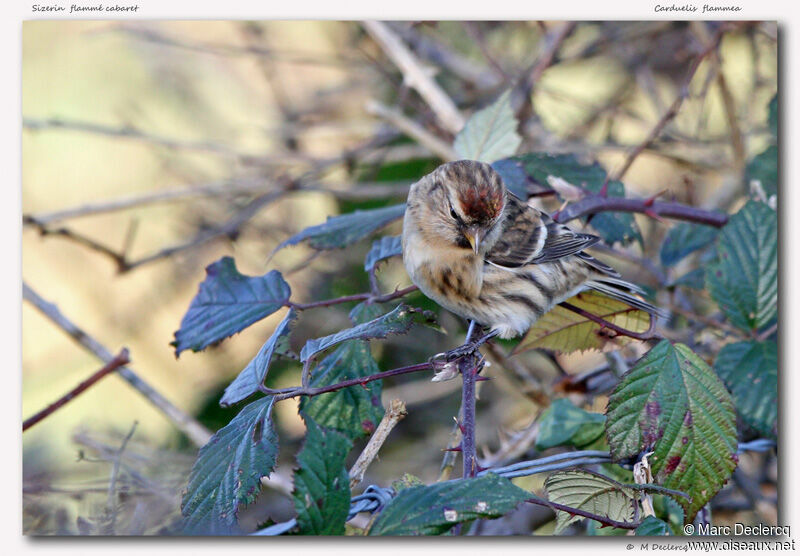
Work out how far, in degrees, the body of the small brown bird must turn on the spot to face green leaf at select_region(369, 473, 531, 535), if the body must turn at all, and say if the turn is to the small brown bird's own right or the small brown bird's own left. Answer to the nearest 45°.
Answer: approximately 45° to the small brown bird's own left

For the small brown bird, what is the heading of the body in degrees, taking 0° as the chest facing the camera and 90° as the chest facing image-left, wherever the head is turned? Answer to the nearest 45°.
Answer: approximately 45°

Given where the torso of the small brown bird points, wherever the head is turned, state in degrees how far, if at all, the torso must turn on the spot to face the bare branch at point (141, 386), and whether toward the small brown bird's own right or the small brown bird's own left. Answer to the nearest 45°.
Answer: approximately 45° to the small brown bird's own right
